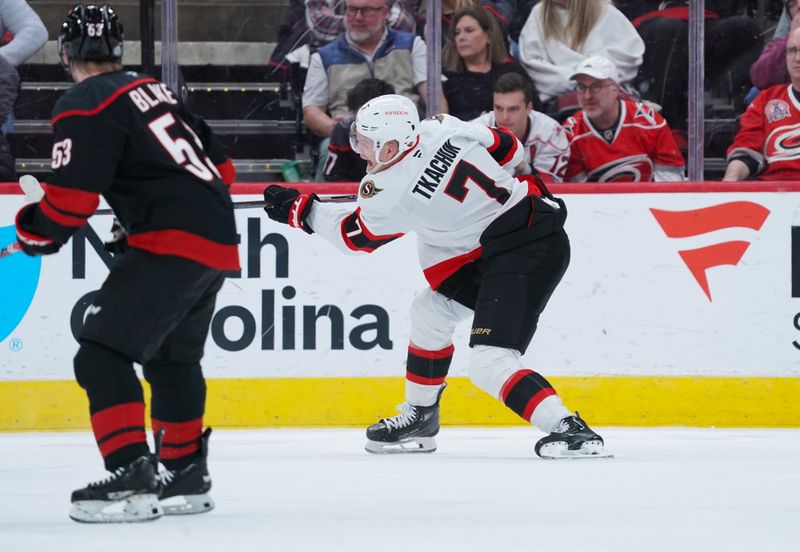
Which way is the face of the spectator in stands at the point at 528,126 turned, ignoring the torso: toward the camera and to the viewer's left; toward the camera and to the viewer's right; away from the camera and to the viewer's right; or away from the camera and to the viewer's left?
toward the camera and to the viewer's left

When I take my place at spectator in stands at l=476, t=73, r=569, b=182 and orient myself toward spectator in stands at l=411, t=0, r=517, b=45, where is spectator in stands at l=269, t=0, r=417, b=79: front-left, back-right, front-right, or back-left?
front-left

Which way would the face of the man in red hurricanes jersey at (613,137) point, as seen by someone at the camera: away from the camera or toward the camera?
toward the camera

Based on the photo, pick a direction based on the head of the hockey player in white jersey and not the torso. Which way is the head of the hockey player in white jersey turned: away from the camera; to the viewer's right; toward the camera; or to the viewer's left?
to the viewer's left

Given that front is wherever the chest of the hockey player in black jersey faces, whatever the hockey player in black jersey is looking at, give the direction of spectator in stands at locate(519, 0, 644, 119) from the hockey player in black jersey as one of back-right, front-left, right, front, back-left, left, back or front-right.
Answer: right

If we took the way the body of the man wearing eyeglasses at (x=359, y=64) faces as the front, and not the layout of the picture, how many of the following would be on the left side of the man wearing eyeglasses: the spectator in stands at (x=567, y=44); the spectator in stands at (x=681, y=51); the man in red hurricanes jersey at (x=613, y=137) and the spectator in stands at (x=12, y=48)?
3

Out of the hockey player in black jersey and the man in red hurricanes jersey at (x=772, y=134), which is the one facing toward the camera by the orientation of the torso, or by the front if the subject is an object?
the man in red hurricanes jersey

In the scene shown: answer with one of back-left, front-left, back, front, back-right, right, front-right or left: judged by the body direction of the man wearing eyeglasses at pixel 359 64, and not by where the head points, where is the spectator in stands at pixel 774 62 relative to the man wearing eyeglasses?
left

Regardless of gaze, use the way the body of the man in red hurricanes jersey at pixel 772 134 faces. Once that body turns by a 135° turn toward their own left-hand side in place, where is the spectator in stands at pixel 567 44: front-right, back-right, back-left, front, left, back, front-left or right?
back-left

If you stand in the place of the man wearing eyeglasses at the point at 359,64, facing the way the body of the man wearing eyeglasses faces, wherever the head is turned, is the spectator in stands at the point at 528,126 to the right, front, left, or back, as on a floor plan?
left

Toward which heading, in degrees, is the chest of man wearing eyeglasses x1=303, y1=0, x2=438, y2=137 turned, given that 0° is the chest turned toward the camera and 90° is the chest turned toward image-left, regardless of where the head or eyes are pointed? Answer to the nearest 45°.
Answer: approximately 0°

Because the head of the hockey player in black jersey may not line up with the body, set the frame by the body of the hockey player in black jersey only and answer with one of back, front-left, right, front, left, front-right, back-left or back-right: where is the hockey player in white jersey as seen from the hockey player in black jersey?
right

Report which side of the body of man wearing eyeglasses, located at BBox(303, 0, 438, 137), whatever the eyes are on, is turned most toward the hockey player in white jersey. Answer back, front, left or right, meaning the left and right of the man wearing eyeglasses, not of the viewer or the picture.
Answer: front

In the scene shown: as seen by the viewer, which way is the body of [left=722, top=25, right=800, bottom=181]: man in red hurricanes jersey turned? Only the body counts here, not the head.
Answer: toward the camera

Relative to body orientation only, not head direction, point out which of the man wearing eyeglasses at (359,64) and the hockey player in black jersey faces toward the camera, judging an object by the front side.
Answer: the man wearing eyeglasses

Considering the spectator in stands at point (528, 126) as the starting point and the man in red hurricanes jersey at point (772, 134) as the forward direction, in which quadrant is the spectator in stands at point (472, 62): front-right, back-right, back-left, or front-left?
back-left
